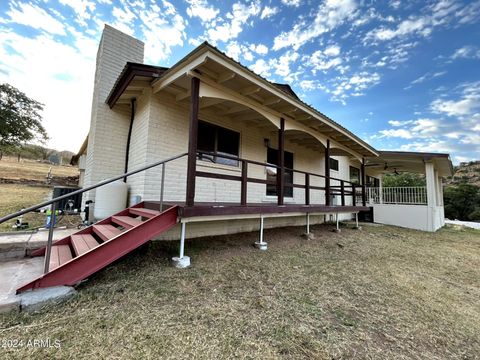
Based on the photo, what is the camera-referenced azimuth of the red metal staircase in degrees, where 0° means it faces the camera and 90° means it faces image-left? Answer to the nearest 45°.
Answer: approximately 45°

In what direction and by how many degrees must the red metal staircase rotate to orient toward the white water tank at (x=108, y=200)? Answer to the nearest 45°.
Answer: approximately 135° to its right
